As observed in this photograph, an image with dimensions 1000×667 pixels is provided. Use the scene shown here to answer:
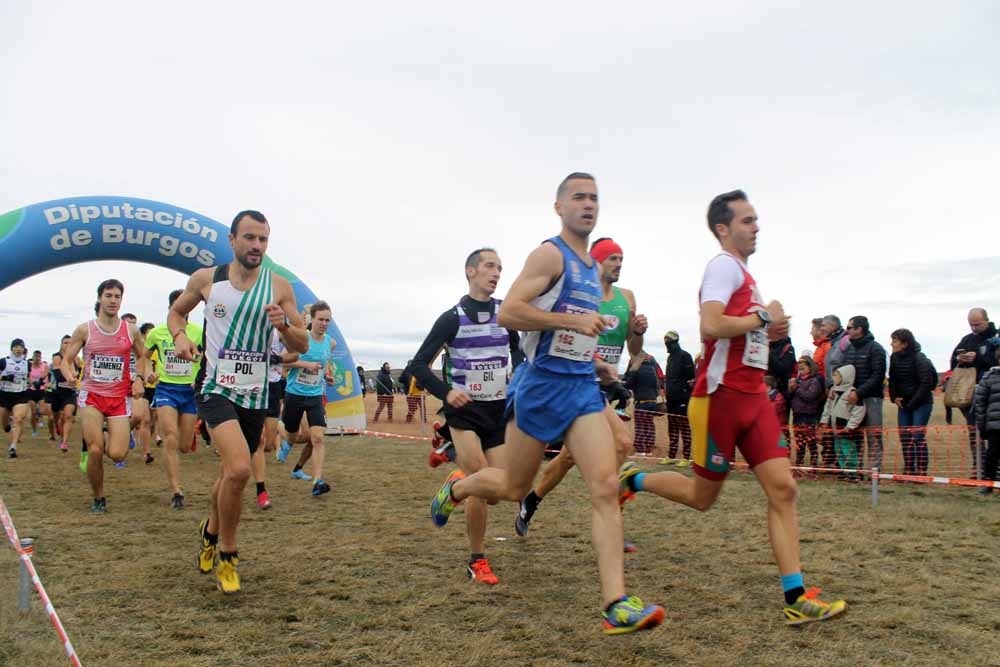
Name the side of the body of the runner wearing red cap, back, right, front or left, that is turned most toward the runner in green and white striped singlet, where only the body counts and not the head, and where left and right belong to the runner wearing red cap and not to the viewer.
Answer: right

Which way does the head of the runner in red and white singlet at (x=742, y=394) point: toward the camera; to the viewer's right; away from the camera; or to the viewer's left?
to the viewer's right

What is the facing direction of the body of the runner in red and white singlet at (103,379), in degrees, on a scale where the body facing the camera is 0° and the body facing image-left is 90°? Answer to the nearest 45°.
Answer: approximately 0°

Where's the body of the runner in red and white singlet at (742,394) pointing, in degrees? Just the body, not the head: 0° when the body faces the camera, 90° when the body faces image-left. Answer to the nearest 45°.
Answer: approximately 315°
